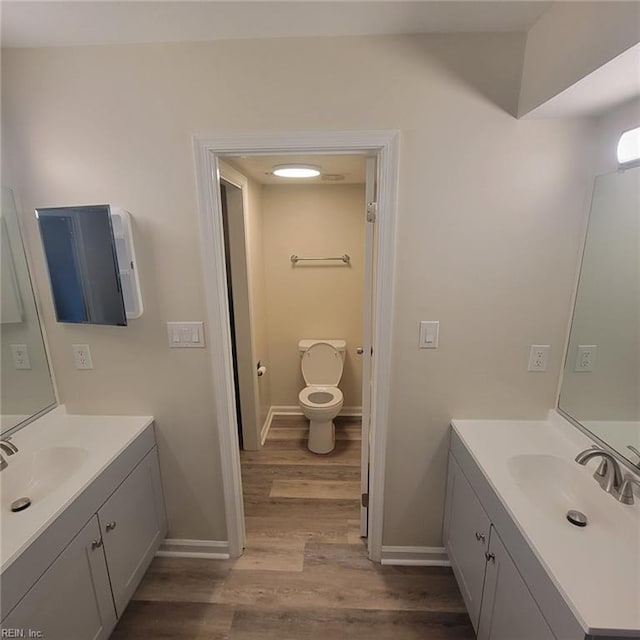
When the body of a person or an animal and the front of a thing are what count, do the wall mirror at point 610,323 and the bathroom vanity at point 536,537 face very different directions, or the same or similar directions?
same or similar directions

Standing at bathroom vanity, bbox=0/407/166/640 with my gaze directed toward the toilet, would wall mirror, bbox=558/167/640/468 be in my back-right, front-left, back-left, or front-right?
front-right

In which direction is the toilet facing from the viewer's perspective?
toward the camera

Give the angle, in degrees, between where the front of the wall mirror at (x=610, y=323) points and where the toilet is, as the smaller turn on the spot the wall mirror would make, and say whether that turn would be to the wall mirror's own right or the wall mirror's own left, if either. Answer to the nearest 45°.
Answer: approximately 45° to the wall mirror's own right

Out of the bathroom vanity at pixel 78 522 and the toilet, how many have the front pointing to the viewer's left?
0

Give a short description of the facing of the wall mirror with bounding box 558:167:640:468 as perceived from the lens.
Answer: facing the viewer and to the left of the viewer

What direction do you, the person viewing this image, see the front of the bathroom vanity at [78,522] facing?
facing the viewer and to the right of the viewer

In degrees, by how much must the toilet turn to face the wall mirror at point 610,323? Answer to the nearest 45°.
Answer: approximately 45° to its left

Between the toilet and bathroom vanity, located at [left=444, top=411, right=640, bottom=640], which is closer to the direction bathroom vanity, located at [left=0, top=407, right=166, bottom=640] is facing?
the bathroom vanity

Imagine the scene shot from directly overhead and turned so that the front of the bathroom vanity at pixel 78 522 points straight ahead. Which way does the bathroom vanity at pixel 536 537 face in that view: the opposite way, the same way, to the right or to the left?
the opposite way
